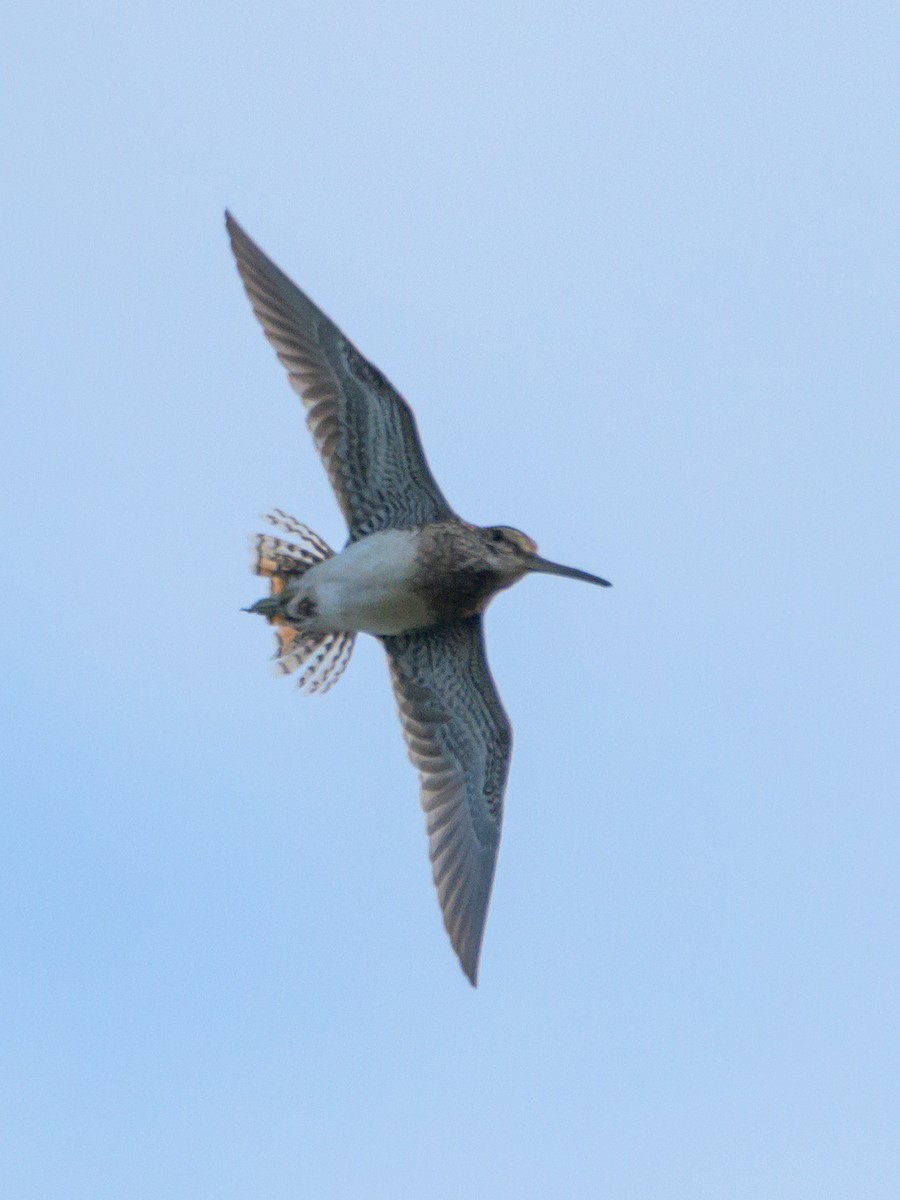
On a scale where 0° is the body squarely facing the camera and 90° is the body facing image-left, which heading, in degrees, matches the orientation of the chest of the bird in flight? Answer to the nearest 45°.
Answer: approximately 270°
